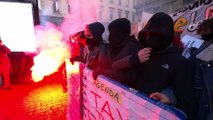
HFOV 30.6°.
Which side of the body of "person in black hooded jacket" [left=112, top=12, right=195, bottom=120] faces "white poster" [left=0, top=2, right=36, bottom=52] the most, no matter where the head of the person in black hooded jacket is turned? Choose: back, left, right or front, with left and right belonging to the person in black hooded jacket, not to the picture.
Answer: right

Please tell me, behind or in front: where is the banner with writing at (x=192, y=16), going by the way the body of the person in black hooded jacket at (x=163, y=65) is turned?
behind

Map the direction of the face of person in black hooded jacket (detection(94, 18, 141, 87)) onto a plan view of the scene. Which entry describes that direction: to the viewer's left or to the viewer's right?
to the viewer's left

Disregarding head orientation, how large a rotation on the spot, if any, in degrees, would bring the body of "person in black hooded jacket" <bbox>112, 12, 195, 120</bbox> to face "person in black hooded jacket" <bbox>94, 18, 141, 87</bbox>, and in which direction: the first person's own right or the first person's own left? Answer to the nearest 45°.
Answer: approximately 90° to the first person's own right

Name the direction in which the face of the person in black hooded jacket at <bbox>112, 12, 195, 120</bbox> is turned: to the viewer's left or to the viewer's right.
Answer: to the viewer's left

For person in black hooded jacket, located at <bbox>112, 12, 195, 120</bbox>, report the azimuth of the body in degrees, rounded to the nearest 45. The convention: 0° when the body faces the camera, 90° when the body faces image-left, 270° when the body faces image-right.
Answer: approximately 45°

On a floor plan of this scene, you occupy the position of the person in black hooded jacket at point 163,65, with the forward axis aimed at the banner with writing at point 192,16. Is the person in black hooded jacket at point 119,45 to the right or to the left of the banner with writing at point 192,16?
left

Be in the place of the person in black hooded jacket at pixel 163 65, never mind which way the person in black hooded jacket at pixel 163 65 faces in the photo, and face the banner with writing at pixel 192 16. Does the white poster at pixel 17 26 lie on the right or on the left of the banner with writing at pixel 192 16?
left
